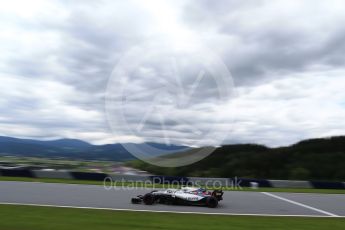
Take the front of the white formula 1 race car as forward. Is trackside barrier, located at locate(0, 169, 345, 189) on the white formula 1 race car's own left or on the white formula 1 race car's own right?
on the white formula 1 race car's own right

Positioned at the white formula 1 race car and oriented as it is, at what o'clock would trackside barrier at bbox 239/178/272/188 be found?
The trackside barrier is roughly at 4 o'clock from the white formula 1 race car.

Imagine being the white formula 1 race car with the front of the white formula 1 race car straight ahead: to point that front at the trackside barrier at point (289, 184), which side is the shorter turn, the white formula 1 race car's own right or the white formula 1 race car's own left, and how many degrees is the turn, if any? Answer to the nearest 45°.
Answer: approximately 135° to the white formula 1 race car's own right

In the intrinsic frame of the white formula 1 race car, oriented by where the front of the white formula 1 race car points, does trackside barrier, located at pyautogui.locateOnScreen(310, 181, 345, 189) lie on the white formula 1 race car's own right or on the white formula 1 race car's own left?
on the white formula 1 race car's own right

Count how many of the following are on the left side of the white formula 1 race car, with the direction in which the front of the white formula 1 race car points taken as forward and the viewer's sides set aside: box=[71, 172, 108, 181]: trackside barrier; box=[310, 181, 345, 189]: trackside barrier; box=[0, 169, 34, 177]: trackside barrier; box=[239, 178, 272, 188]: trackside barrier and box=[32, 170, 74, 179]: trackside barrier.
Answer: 0

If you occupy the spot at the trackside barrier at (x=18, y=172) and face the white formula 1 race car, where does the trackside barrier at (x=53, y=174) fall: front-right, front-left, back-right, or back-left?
front-left

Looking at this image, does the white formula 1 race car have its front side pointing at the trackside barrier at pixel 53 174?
no

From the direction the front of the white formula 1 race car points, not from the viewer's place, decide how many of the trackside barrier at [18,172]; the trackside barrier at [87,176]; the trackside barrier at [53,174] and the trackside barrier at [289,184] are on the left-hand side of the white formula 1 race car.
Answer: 0

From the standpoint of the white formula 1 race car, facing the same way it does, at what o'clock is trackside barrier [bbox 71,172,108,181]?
The trackside barrier is roughly at 2 o'clock from the white formula 1 race car.

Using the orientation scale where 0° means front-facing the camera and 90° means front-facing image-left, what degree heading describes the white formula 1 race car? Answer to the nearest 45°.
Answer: approximately 90°

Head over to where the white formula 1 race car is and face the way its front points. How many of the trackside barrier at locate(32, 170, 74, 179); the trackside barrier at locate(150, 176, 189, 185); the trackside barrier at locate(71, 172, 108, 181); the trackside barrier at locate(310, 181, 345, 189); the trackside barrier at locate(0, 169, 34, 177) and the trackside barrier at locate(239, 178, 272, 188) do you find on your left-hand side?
0

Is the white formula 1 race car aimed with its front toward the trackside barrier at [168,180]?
no
